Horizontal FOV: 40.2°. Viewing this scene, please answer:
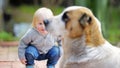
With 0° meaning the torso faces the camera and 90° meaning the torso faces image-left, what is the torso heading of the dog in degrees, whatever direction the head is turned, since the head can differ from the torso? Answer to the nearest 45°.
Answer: approximately 90°
